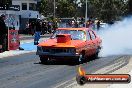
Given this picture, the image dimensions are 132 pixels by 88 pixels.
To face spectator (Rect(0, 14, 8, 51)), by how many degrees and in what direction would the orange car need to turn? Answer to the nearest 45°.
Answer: approximately 90° to its right
